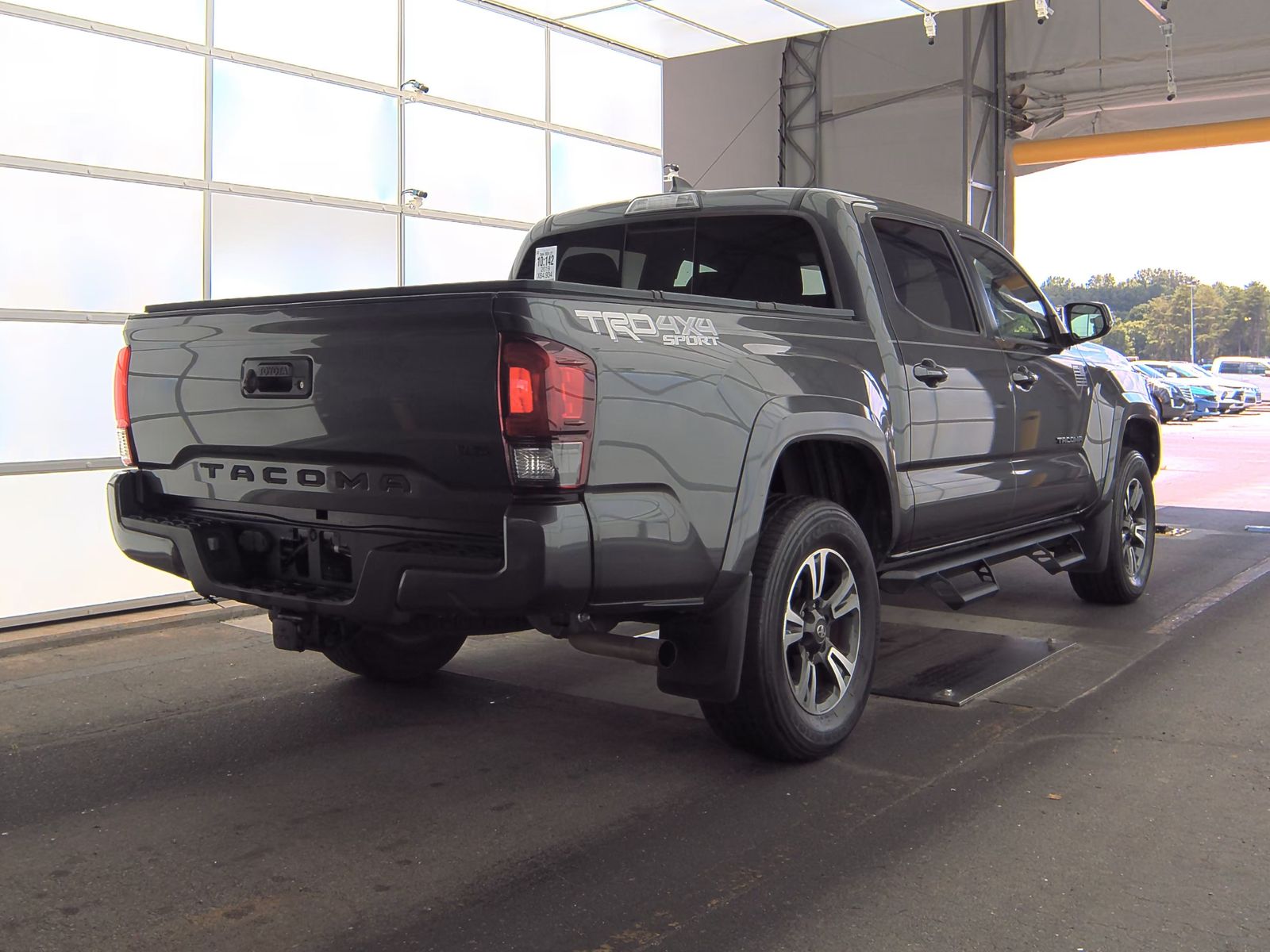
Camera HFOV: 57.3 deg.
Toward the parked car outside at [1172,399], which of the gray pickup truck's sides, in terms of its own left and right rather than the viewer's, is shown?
front

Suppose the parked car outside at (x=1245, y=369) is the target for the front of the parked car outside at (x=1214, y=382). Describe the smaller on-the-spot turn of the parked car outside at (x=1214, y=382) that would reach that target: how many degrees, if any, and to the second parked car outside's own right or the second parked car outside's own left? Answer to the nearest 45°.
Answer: approximately 135° to the second parked car outside's own left

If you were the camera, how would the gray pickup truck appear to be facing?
facing away from the viewer and to the right of the viewer

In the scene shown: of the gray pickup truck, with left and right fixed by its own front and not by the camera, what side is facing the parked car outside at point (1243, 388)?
front

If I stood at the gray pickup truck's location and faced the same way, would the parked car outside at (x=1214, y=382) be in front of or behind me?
in front

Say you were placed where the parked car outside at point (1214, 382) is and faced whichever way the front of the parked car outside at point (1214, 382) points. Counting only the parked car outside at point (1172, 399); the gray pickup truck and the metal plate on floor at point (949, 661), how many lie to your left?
0

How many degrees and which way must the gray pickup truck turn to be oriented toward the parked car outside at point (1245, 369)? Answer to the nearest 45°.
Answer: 0° — it already faces it

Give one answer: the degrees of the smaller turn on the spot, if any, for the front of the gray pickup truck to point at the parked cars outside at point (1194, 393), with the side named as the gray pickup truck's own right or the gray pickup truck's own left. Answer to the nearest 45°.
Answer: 0° — it already faces it
